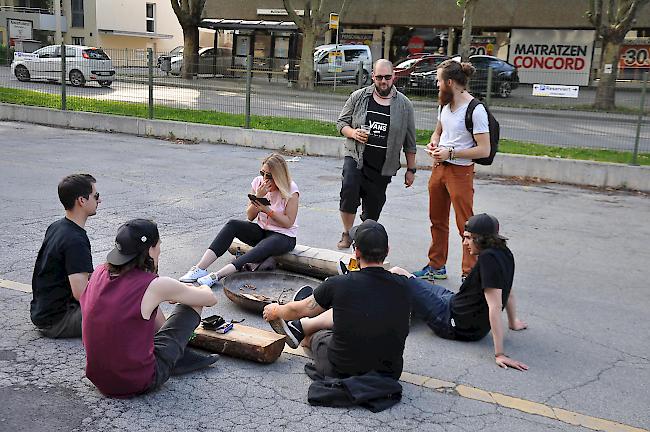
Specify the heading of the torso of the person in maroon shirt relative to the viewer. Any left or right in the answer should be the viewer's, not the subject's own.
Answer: facing away from the viewer and to the right of the viewer

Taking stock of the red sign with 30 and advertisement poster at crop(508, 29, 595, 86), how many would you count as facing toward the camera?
2

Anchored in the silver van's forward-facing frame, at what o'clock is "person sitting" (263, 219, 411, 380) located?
The person sitting is roughly at 9 o'clock from the silver van.

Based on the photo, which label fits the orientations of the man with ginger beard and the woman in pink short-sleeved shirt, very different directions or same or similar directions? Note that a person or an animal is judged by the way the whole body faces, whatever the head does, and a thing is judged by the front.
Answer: same or similar directions

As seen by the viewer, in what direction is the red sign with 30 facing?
toward the camera

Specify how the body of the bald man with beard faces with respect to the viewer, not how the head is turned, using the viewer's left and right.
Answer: facing the viewer

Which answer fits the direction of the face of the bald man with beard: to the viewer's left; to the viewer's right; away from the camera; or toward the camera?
toward the camera

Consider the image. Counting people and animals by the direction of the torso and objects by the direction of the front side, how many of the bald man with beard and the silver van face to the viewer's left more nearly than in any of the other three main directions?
1

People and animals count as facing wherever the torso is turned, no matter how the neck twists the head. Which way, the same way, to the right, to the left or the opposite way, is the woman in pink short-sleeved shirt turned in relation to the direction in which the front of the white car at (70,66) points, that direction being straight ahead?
to the left

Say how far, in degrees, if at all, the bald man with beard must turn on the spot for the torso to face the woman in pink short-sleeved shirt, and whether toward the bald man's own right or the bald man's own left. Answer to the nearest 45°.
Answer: approximately 45° to the bald man's own right

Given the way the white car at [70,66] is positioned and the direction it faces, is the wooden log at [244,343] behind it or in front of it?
behind

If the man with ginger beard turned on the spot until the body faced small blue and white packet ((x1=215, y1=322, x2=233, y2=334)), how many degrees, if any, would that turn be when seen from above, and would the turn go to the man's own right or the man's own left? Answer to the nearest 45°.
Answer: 0° — they already face it

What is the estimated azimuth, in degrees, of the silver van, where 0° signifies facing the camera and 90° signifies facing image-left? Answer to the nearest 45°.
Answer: approximately 90°

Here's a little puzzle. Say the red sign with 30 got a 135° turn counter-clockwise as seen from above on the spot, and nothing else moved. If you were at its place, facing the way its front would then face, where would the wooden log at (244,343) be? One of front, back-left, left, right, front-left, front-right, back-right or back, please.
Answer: back-right

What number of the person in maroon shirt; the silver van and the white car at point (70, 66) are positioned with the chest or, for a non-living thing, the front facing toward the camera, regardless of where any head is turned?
0

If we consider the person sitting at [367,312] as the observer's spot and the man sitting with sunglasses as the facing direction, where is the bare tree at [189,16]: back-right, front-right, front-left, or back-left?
front-right

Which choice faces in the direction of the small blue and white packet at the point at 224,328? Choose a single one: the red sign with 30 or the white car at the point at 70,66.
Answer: the red sign with 30
